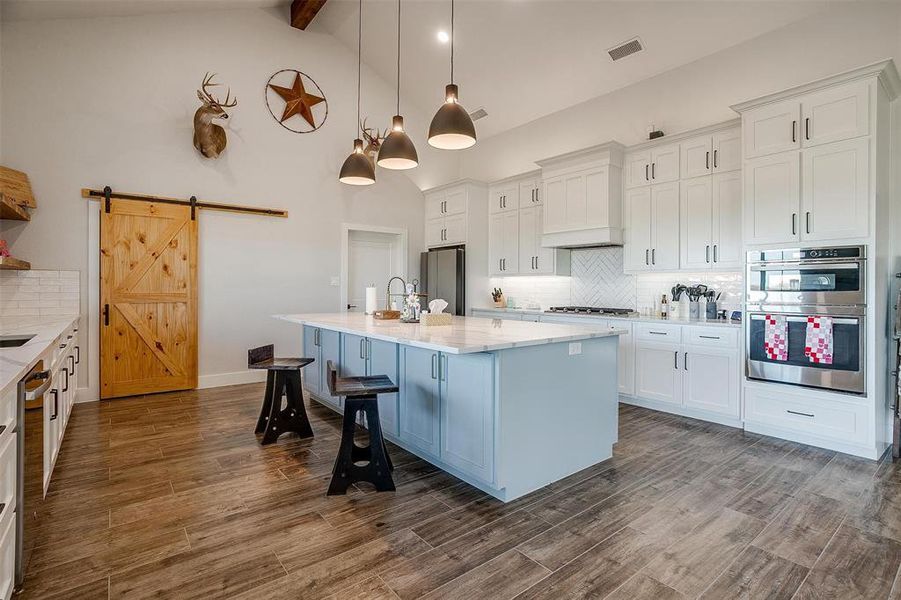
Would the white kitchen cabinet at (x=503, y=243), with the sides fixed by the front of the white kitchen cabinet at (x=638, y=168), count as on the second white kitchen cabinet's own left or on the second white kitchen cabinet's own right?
on the second white kitchen cabinet's own right

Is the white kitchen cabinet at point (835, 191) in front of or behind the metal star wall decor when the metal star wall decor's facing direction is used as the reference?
in front

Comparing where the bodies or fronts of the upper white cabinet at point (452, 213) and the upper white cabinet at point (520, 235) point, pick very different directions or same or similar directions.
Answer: same or similar directions

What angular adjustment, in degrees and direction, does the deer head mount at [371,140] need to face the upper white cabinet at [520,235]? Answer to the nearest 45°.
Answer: approximately 45° to its left

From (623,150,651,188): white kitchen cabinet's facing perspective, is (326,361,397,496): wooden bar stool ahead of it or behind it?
ahead

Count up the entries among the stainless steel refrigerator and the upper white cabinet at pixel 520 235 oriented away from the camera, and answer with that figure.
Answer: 0

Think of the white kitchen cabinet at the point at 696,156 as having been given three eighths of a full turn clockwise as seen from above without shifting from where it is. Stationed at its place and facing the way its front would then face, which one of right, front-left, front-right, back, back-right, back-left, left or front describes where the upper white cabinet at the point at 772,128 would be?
back-right

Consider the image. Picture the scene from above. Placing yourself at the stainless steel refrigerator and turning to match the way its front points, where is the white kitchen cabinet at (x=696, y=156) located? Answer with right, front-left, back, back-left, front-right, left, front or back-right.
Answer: left

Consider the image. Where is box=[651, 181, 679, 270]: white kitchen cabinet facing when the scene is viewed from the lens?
facing the viewer and to the left of the viewer

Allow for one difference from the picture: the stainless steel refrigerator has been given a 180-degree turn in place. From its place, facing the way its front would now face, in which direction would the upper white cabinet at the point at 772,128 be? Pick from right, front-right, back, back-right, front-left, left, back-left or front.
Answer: right

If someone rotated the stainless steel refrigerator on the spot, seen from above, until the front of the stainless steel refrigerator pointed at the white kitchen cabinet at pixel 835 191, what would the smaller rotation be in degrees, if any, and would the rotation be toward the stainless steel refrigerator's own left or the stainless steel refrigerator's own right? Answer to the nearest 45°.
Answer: approximately 90° to the stainless steel refrigerator's own left

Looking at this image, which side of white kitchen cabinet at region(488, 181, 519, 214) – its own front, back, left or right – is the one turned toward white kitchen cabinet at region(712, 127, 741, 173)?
left

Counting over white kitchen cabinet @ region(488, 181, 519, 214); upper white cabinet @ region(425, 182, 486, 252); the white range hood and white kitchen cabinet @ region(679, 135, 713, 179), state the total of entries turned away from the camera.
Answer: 0
